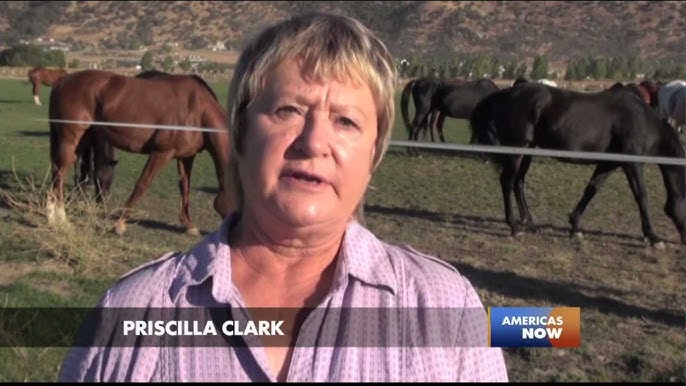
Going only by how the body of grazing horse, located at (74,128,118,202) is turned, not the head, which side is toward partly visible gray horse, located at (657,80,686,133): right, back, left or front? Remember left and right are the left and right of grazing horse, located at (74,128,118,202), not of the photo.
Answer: left

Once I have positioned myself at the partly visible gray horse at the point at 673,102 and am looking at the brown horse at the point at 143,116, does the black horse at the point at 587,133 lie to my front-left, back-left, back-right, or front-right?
front-left

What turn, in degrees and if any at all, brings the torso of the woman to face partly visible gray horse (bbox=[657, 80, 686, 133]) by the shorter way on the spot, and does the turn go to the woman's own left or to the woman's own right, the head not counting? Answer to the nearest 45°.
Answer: approximately 135° to the woman's own left

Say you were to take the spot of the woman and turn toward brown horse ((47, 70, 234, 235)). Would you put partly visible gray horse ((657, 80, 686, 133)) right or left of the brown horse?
right

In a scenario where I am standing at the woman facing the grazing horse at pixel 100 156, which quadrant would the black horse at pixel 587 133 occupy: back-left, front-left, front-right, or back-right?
front-right

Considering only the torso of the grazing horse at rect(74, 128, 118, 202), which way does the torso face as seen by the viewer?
toward the camera

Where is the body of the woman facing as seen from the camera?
toward the camera

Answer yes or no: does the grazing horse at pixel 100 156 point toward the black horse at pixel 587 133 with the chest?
no

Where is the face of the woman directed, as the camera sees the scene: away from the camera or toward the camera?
toward the camera

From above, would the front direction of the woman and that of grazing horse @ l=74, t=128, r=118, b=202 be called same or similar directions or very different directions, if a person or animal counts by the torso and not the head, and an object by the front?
same or similar directions
